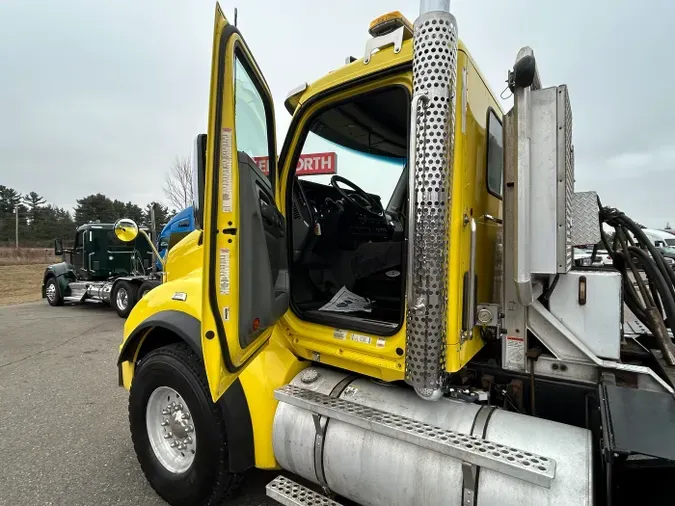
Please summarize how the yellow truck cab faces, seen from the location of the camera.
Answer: facing away from the viewer and to the left of the viewer

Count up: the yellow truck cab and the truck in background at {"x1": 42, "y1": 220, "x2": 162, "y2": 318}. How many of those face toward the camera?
0

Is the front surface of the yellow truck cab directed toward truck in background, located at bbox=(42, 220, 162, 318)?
yes

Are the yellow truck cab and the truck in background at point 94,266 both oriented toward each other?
no

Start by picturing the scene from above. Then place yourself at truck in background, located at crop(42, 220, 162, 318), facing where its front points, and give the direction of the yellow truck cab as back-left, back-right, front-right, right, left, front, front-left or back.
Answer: back-left

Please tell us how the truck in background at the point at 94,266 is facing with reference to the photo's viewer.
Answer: facing away from the viewer and to the left of the viewer
